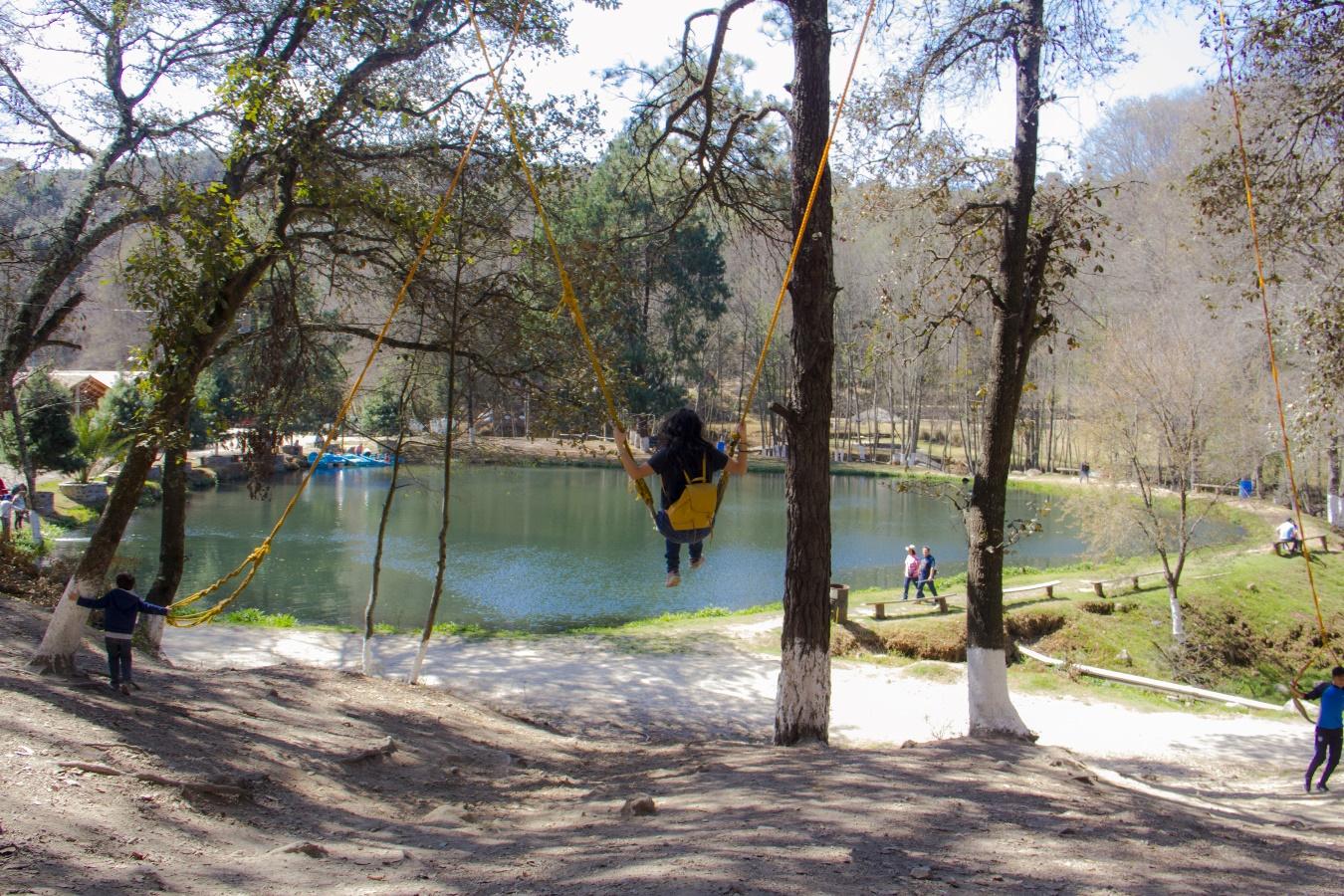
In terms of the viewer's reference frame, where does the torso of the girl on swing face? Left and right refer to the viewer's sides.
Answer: facing away from the viewer

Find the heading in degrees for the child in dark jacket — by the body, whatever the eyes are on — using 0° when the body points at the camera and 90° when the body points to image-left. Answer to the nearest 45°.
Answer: approximately 180°

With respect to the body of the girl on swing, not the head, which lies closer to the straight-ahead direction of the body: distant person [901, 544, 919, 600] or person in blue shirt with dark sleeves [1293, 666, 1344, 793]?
the distant person

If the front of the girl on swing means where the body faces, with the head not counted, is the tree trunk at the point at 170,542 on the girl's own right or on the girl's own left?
on the girl's own left

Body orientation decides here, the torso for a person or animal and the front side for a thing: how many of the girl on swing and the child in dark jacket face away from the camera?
2

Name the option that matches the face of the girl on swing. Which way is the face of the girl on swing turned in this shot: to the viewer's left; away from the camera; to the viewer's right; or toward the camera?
away from the camera

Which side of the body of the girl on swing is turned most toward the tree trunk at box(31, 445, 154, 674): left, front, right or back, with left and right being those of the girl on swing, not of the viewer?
left

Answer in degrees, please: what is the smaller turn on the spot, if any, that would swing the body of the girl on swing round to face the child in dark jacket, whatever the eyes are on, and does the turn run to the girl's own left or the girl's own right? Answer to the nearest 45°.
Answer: approximately 90° to the girl's own left

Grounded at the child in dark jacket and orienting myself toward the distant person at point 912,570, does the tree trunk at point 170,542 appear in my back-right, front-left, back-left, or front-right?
front-left

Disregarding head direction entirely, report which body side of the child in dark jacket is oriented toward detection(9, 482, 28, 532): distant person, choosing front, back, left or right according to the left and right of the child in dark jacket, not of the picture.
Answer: front

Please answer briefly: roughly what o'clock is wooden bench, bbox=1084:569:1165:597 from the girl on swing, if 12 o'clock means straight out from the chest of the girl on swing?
The wooden bench is roughly at 1 o'clock from the girl on swing.
